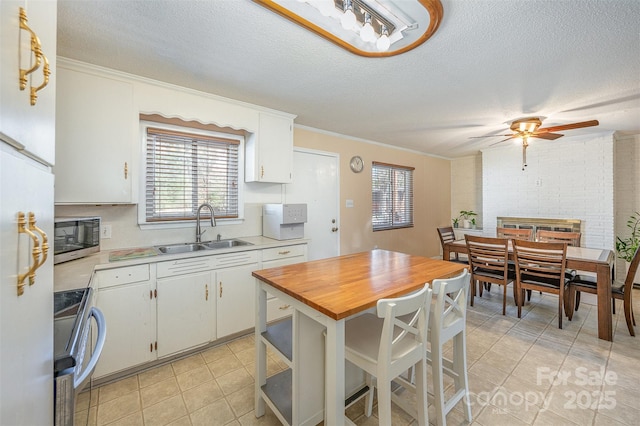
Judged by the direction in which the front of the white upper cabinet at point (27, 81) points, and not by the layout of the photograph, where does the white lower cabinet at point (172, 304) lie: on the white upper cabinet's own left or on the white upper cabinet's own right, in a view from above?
on the white upper cabinet's own left

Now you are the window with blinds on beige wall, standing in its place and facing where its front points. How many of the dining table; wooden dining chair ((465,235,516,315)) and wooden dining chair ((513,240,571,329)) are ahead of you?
3

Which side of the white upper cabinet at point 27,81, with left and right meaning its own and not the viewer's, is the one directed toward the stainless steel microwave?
left

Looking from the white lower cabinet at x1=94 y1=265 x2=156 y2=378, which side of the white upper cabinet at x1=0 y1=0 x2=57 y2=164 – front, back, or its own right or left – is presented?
left

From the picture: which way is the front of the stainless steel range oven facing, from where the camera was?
facing to the right of the viewer

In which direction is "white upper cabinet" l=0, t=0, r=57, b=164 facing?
to the viewer's right

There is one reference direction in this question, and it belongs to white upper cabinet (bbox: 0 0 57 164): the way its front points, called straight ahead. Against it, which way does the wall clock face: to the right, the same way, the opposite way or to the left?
to the right

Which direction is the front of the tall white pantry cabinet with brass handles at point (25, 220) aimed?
to the viewer's right
